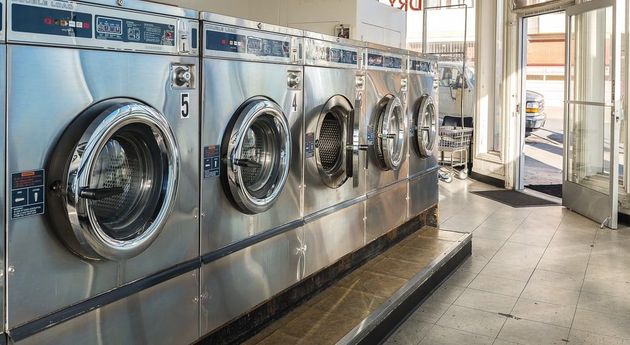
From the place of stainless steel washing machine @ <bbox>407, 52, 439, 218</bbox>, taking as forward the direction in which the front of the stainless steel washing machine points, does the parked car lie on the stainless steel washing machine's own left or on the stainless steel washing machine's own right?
on the stainless steel washing machine's own left

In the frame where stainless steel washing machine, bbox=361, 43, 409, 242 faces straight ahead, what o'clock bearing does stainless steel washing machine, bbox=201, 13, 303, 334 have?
stainless steel washing machine, bbox=201, 13, 303, 334 is roughly at 2 o'clock from stainless steel washing machine, bbox=361, 43, 409, 242.

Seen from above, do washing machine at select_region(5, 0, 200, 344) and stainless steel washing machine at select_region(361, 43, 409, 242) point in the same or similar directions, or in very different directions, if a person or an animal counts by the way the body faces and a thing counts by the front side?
same or similar directions

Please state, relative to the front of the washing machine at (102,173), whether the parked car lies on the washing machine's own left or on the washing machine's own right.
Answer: on the washing machine's own left

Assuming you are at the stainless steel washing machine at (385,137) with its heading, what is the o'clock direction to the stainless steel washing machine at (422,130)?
the stainless steel washing machine at (422,130) is roughly at 8 o'clock from the stainless steel washing machine at (385,137).

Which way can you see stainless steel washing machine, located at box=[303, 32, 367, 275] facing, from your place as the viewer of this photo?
facing the viewer and to the right of the viewer

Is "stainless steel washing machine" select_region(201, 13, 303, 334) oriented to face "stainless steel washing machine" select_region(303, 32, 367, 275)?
no

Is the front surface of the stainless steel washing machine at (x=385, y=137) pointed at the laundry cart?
no

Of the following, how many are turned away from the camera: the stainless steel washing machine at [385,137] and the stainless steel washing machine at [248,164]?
0

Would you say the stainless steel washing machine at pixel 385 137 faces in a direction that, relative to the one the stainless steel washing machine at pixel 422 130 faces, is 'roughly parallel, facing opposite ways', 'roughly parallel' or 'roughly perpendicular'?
roughly parallel

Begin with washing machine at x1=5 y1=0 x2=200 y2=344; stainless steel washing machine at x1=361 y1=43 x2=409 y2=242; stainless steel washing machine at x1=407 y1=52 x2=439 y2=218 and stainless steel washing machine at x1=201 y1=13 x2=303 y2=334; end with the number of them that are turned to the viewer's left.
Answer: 0

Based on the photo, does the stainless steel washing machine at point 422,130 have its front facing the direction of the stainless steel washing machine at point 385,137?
no

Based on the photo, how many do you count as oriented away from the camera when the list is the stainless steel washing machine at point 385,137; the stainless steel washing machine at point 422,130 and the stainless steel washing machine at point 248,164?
0
